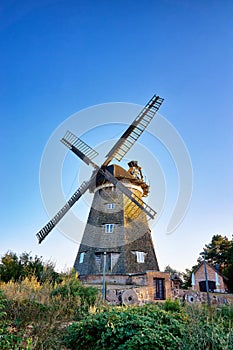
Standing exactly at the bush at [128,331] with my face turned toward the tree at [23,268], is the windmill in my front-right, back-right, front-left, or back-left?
front-right

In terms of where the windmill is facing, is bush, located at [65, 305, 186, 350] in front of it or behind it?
in front

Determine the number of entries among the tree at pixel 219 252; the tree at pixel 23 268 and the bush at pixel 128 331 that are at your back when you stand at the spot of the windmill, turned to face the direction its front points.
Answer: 1

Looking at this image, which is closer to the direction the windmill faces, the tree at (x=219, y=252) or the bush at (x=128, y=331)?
the bush

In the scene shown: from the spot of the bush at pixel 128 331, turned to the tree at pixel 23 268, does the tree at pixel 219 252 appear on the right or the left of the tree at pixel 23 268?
right

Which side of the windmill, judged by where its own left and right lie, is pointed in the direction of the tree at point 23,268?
right

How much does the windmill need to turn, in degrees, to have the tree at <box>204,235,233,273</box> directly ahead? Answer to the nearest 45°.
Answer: approximately 180°

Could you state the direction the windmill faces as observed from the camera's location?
facing the viewer and to the left of the viewer
